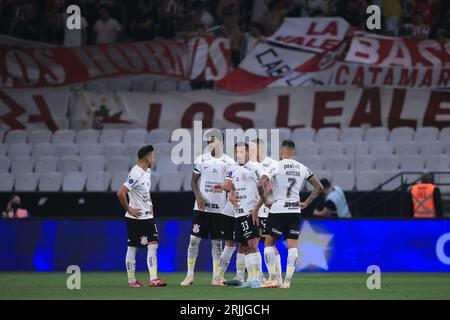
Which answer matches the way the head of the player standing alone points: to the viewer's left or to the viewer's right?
to the viewer's right

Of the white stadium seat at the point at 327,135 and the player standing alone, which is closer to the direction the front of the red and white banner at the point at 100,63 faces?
the player standing alone

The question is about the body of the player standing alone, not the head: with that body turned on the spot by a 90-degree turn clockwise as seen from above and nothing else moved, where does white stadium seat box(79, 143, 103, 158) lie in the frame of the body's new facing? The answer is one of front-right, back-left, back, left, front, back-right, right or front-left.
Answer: back-right

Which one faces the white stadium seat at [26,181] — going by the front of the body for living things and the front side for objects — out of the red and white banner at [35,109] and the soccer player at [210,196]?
the red and white banner

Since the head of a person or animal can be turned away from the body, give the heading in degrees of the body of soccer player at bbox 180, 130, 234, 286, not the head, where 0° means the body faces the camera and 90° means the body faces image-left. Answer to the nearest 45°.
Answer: approximately 0°

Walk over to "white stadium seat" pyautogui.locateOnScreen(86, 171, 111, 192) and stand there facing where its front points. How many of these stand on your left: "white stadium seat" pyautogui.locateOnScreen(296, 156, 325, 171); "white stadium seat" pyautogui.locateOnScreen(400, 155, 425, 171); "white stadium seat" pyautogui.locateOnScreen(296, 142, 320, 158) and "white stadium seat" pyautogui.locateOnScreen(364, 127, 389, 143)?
4

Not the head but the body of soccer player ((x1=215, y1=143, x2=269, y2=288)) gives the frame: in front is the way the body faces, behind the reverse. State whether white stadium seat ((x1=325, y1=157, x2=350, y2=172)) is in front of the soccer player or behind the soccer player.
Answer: behind

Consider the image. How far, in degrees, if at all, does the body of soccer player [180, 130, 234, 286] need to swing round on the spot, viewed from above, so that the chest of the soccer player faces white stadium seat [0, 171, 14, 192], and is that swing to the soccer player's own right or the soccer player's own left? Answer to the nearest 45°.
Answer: approximately 135° to the soccer player's own right

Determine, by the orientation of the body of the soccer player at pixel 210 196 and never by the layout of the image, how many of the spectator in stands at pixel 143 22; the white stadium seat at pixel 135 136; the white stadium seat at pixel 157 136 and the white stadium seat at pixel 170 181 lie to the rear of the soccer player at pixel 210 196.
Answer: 4
